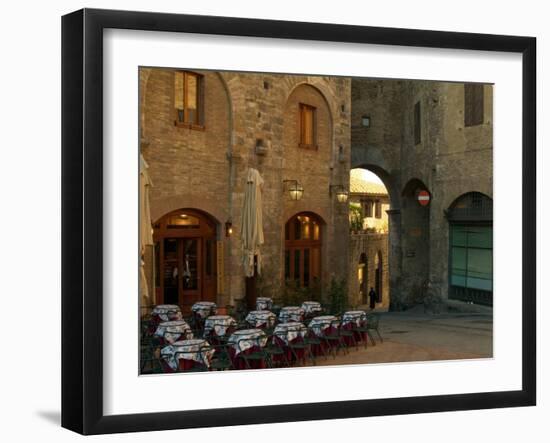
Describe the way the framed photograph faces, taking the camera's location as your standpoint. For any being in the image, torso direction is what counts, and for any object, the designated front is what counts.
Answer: facing the viewer and to the right of the viewer
